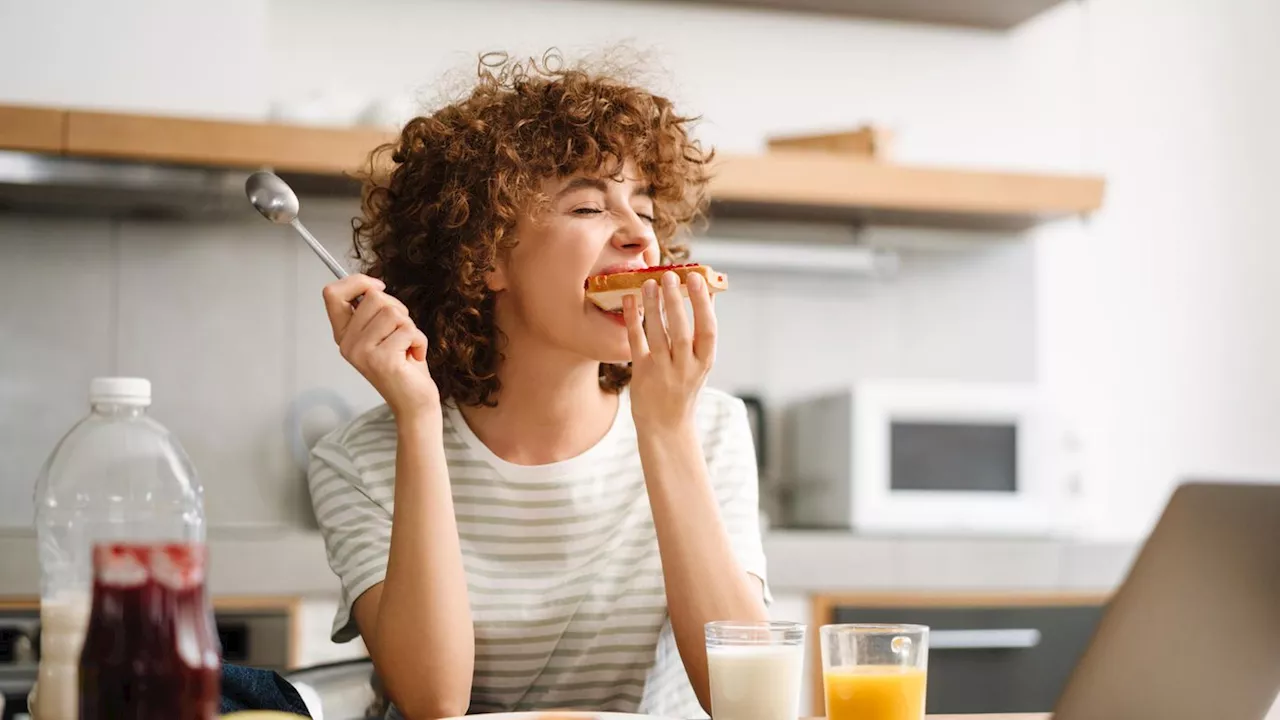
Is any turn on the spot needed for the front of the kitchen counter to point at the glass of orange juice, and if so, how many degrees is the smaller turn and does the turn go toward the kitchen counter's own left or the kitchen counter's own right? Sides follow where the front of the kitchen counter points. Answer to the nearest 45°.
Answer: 0° — it already faces it

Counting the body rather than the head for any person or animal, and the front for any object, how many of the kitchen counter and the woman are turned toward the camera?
2

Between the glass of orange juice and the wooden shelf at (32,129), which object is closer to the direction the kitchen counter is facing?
the glass of orange juice

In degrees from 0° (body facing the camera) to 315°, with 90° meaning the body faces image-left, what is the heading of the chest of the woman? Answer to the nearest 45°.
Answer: approximately 0°

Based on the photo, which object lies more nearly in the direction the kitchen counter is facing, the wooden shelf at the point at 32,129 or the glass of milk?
the glass of milk

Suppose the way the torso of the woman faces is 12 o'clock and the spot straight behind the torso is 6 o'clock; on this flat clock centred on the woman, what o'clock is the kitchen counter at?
The kitchen counter is roughly at 7 o'clock from the woman.

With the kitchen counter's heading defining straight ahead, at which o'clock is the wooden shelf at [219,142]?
The wooden shelf is roughly at 3 o'clock from the kitchen counter.

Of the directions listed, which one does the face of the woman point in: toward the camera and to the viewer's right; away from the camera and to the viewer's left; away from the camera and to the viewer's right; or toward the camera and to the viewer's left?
toward the camera and to the viewer's right
